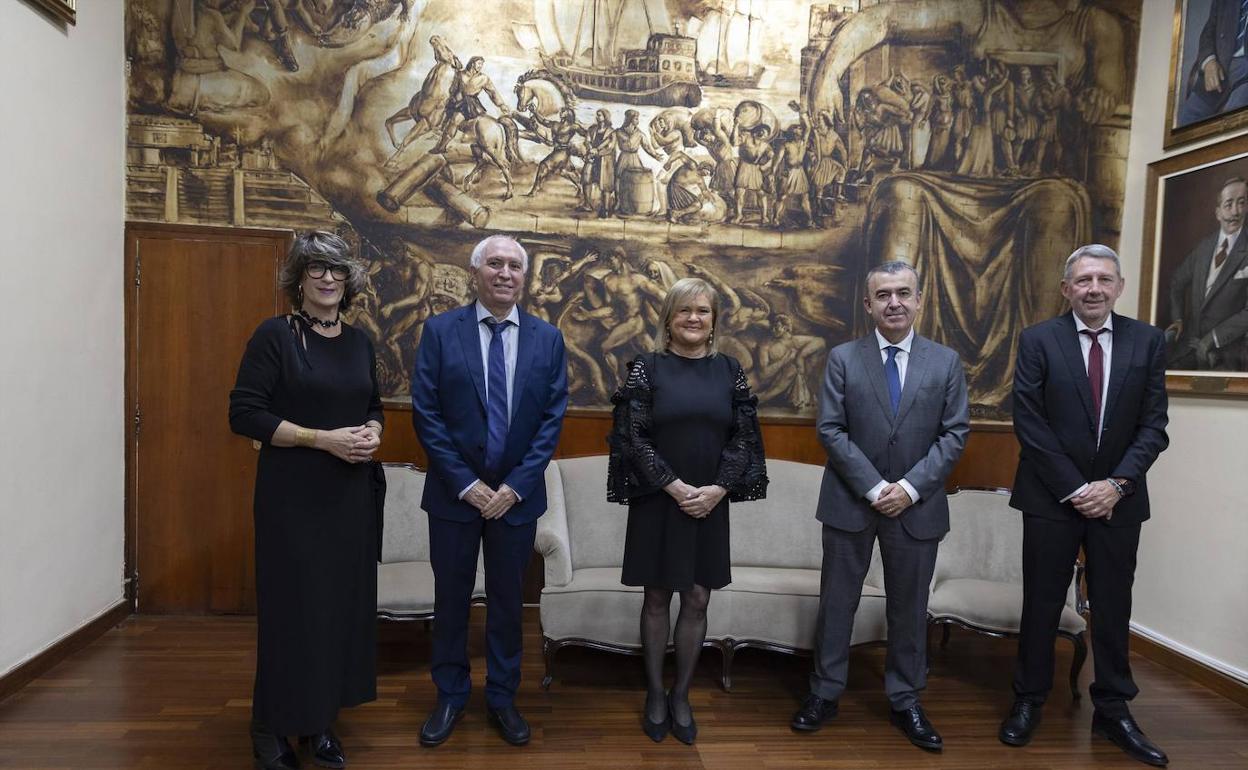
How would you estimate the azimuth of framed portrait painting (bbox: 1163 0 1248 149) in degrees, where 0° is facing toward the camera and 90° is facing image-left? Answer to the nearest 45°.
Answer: approximately 45°

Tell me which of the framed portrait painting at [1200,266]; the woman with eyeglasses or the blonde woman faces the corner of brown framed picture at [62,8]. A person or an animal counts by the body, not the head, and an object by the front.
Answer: the framed portrait painting at [1200,266]

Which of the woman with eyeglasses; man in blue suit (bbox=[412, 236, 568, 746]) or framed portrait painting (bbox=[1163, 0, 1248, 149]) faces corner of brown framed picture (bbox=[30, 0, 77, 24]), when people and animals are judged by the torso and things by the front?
framed portrait painting (bbox=[1163, 0, 1248, 149])

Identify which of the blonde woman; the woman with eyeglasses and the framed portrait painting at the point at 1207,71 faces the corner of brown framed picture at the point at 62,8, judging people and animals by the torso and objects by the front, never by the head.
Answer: the framed portrait painting at the point at 1207,71

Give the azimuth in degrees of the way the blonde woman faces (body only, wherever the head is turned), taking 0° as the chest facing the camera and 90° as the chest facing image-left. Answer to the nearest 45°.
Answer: approximately 0°

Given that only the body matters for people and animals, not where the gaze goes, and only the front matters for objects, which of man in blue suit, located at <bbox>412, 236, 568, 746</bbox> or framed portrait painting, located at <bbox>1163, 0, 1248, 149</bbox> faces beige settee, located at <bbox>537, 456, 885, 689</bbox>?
the framed portrait painting

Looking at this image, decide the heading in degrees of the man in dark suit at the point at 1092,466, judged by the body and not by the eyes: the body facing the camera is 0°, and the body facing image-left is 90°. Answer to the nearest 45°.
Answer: approximately 0°

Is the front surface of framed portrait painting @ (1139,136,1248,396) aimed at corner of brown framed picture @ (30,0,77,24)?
yes

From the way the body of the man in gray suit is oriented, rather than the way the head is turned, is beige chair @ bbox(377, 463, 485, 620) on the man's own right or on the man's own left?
on the man's own right
